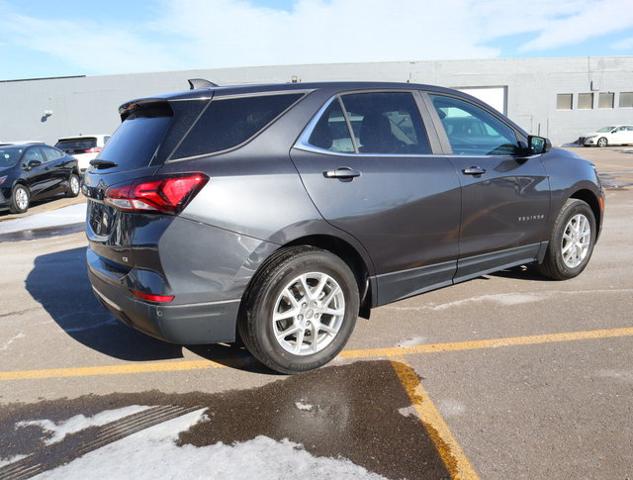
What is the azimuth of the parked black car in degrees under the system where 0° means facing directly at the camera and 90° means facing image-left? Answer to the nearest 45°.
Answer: approximately 45°

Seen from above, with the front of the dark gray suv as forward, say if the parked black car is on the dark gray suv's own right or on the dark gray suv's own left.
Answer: on the dark gray suv's own left

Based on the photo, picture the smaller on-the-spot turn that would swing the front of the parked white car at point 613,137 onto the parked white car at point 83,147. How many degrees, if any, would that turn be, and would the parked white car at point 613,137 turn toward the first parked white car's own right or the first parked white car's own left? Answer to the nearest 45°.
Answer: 0° — it already faces it

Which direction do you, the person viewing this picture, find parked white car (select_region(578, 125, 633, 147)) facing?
facing the viewer and to the left of the viewer

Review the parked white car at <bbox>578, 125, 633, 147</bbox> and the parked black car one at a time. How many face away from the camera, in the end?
0

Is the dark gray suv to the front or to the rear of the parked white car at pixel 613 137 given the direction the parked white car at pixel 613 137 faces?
to the front

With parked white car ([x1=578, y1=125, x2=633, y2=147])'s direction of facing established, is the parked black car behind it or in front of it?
in front

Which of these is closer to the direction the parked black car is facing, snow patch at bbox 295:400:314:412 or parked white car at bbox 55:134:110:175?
the snow patch

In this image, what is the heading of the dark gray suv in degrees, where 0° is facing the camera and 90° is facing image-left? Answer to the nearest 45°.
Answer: approximately 225°
